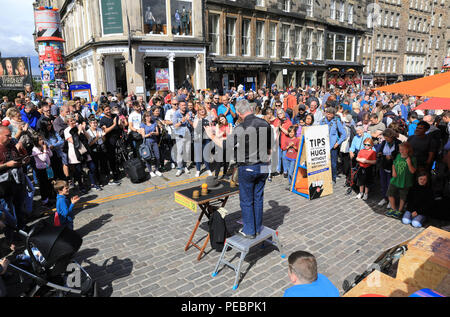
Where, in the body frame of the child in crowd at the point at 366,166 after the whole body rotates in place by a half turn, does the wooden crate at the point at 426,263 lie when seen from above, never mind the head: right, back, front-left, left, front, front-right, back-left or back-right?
back-right

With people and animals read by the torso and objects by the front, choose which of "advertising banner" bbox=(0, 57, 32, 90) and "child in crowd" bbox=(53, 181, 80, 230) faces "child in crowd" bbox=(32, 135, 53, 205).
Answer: the advertising banner

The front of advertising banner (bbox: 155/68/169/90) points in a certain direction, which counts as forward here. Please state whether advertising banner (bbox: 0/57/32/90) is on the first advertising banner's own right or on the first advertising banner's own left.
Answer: on the first advertising banner's own right

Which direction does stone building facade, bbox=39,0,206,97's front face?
toward the camera

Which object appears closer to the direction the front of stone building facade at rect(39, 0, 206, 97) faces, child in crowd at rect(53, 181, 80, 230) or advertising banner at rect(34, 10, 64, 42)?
the child in crowd

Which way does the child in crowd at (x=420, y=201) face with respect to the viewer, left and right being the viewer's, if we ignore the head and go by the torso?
facing the viewer and to the left of the viewer

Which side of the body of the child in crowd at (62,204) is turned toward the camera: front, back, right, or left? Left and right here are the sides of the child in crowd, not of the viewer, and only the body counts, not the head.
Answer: right

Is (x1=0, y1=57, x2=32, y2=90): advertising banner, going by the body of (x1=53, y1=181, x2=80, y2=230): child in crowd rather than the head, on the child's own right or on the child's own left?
on the child's own left

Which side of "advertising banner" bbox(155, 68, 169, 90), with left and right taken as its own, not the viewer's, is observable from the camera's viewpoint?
front

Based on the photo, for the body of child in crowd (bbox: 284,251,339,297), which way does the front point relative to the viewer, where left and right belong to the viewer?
facing away from the viewer and to the left of the viewer

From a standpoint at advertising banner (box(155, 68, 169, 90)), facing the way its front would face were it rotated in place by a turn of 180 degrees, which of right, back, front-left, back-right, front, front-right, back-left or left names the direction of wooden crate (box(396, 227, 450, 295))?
back

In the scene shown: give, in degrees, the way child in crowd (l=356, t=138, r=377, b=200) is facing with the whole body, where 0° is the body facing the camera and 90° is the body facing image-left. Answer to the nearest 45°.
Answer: approximately 45°

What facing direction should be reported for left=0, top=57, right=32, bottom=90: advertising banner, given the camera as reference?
facing the viewer
